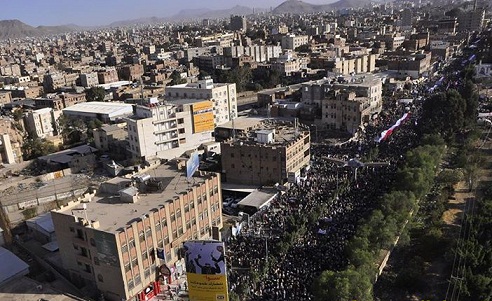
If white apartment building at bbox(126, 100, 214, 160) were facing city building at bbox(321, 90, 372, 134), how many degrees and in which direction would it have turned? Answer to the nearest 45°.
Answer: approximately 45° to its left

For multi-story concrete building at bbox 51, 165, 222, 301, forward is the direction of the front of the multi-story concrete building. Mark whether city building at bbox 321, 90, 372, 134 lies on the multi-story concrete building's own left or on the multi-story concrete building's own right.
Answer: on the multi-story concrete building's own left

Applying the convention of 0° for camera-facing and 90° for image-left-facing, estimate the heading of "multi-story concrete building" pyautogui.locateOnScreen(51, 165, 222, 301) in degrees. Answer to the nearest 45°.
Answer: approximately 315°

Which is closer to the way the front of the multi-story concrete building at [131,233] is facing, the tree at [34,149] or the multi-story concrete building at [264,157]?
the multi-story concrete building

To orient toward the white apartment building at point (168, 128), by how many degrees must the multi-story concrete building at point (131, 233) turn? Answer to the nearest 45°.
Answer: approximately 135° to its left

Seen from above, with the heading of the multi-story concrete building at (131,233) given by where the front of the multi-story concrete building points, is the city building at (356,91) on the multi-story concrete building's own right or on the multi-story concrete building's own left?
on the multi-story concrete building's own left

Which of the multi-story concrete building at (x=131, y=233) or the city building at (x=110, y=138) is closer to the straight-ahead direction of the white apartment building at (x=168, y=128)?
the multi-story concrete building

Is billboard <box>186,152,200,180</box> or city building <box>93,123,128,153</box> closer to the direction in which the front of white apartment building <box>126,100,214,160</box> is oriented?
the billboard

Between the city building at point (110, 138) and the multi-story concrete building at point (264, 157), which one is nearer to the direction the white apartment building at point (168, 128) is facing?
the multi-story concrete building

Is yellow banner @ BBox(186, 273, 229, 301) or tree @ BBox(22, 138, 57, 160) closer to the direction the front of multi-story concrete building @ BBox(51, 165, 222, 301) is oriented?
the yellow banner

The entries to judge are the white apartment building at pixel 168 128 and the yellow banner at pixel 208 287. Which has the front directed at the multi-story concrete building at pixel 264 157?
the white apartment building

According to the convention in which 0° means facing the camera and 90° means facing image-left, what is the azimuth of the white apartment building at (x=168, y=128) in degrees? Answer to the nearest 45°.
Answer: approximately 315°
